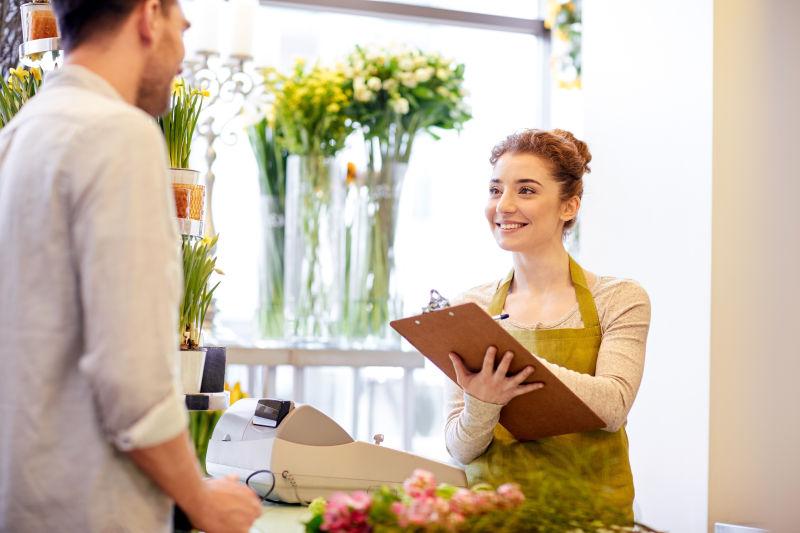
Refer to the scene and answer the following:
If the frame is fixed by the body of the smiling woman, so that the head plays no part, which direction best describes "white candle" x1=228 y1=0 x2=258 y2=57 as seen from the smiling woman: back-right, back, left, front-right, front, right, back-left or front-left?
right

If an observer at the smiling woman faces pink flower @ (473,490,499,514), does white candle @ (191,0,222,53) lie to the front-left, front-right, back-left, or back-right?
back-right

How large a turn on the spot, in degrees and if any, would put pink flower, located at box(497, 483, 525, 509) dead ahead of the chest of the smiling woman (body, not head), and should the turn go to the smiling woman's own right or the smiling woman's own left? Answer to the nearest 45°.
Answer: approximately 45° to the smiling woman's own left

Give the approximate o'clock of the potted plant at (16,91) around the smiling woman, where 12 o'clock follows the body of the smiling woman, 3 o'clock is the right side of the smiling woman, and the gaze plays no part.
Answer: The potted plant is roughly at 1 o'clock from the smiling woman.

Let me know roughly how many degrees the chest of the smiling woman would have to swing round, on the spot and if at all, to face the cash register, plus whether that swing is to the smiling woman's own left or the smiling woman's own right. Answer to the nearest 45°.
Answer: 0° — they already face it

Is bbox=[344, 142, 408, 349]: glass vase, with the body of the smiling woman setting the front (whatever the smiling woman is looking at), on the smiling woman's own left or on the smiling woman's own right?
on the smiling woman's own right

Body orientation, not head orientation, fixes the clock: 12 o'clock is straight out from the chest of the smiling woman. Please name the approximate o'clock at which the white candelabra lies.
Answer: The white candelabra is roughly at 3 o'clock from the smiling woman.

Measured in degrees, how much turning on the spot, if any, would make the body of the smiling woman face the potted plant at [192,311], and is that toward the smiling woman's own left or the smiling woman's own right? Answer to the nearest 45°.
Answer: approximately 45° to the smiling woman's own right

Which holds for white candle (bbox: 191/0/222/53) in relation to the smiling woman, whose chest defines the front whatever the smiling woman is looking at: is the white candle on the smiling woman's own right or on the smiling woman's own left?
on the smiling woman's own right

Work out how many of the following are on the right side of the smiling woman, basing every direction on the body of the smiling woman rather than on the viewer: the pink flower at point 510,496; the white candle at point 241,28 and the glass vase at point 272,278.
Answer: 2

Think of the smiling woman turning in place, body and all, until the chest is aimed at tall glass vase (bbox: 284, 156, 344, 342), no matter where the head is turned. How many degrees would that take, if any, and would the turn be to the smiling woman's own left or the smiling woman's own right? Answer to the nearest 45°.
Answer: approximately 90° to the smiling woman's own right

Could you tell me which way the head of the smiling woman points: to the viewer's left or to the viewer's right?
to the viewer's left

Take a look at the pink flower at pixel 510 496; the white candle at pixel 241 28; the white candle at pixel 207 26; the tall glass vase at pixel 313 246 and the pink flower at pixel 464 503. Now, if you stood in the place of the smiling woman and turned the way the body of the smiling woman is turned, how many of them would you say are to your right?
3

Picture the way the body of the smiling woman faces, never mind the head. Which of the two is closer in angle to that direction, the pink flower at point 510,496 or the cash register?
the cash register

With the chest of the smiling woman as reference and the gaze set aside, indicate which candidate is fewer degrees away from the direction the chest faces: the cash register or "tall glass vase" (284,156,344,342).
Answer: the cash register

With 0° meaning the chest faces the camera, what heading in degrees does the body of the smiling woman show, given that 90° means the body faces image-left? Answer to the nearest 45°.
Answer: approximately 45°

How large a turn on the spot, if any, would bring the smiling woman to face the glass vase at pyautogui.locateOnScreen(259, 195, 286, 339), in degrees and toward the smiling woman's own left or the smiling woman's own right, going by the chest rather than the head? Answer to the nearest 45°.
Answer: approximately 90° to the smiling woman's own right
